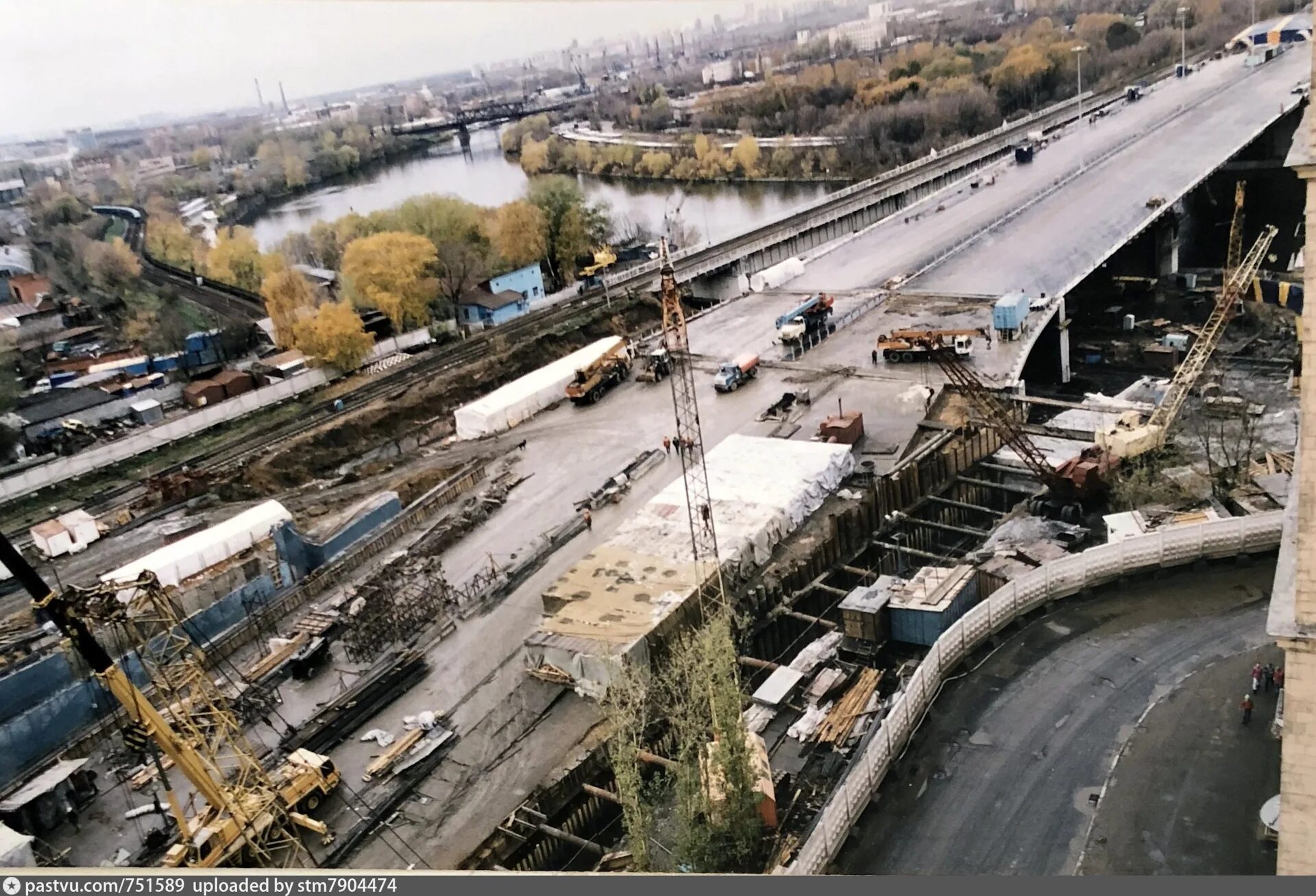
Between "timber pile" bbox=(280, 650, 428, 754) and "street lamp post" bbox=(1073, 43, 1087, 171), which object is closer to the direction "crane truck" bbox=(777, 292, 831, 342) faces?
the timber pile

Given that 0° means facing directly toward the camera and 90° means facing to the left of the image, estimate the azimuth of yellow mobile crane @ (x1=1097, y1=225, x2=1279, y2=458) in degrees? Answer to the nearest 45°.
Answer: approximately 225°

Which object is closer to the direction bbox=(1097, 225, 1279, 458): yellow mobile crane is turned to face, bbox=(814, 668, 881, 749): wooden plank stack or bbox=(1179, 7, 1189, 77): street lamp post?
the street lamp post

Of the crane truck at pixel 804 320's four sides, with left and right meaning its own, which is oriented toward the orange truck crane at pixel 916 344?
left

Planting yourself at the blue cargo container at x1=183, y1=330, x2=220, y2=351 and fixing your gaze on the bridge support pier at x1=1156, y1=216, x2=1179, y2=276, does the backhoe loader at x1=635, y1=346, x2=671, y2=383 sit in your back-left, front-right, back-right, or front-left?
front-right

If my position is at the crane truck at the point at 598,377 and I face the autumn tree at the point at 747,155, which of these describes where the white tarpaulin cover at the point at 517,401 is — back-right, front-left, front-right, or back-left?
back-left
